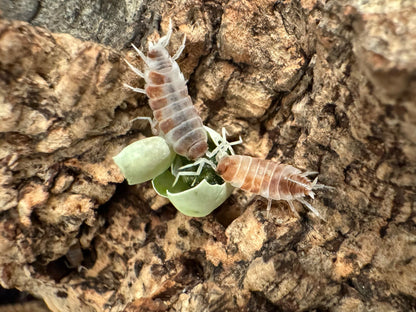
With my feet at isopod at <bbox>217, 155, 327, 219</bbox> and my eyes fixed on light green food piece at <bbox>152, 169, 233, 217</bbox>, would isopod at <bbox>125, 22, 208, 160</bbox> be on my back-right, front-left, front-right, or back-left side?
front-right

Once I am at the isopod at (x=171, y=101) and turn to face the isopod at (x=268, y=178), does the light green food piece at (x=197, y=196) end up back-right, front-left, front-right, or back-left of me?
front-right

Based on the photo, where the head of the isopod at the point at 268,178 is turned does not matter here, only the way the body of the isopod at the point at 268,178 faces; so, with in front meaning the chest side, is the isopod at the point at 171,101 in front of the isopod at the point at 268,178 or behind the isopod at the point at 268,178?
in front

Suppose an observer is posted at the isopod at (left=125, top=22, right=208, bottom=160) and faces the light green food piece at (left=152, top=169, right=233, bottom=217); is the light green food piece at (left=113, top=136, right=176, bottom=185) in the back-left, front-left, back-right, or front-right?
front-right

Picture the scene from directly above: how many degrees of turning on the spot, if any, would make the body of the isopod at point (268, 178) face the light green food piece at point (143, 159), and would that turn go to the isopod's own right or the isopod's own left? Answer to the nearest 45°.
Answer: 0° — it already faces it

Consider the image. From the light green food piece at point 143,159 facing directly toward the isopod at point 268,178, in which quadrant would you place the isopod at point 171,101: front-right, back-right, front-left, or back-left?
front-left

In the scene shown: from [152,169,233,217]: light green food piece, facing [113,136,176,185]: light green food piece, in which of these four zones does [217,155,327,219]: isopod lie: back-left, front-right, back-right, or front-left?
back-right

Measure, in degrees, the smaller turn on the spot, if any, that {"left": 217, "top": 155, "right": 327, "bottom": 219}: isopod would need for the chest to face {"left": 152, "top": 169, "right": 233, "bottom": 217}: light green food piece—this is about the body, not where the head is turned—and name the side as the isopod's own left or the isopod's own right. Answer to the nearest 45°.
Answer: approximately 45° to the isopod's own left
